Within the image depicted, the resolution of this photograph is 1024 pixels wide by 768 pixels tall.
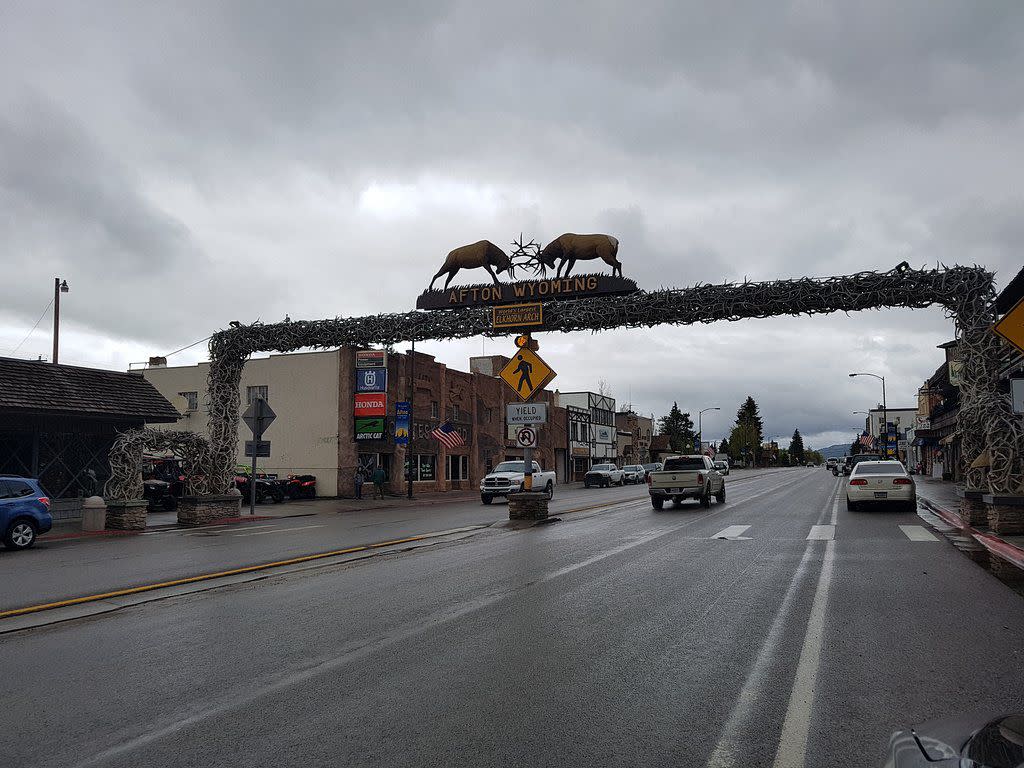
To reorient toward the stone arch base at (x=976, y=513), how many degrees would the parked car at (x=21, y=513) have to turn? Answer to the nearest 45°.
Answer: approximately 135° to its left

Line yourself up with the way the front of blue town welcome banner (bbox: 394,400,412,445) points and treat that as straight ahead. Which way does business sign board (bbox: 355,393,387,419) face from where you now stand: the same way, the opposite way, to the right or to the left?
the same way

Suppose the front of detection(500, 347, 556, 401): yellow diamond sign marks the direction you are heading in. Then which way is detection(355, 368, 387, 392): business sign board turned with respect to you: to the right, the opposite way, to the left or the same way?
the same way

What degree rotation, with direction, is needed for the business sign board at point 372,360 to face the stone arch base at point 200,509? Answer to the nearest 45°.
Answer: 0° — it already faces it

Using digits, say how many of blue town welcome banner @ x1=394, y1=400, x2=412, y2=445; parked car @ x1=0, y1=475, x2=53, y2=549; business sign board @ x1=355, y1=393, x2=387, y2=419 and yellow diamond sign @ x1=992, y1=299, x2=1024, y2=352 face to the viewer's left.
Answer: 1

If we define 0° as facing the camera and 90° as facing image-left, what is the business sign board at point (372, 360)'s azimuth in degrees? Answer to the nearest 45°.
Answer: approximately 0°

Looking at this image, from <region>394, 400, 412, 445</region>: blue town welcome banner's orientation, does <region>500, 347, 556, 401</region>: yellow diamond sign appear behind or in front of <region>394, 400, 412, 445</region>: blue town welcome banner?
in front

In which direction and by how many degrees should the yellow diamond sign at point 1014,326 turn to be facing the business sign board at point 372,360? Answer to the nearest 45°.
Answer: approximately 135° to its right

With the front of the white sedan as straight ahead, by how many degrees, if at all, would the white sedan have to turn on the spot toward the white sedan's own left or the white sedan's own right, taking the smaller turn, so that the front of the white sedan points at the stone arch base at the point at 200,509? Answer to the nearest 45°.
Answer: approximately 135° to the white sedan's own left

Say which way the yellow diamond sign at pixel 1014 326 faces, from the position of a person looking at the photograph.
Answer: facing the viewer

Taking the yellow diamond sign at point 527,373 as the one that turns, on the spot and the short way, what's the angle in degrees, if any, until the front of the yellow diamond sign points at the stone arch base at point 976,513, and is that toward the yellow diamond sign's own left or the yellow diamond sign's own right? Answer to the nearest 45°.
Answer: approximately 90° to the yellow diamond sign's own left

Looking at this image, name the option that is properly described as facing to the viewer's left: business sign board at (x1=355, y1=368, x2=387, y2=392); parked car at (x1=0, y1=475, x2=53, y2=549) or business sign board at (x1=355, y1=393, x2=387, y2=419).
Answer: the parked car

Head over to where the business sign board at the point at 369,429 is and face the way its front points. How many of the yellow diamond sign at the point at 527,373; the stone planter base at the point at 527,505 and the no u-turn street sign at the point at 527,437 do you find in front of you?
3

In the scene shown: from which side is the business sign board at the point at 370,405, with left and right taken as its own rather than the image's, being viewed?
front

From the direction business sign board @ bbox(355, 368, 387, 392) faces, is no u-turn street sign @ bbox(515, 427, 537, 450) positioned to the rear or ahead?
ahead
